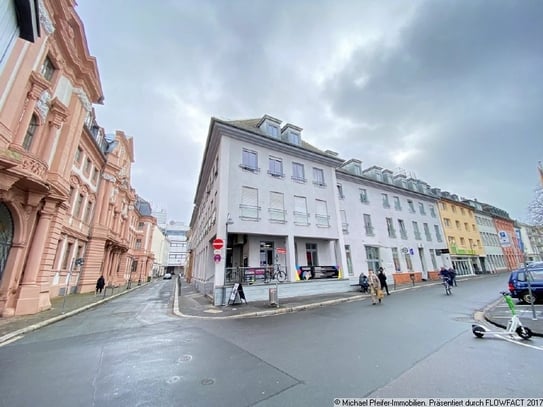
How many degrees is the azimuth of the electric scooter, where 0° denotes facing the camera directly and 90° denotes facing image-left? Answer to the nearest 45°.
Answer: approximately 270°

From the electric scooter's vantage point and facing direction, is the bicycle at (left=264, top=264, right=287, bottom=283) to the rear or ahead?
to the rear

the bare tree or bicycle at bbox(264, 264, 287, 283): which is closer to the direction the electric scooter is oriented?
the bare tree

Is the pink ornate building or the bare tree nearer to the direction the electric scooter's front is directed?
the bare tree

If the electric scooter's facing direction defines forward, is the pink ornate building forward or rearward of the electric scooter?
rearward

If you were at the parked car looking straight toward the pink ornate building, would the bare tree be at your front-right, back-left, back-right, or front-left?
back-right

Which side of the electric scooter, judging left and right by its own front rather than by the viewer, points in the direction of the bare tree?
left
